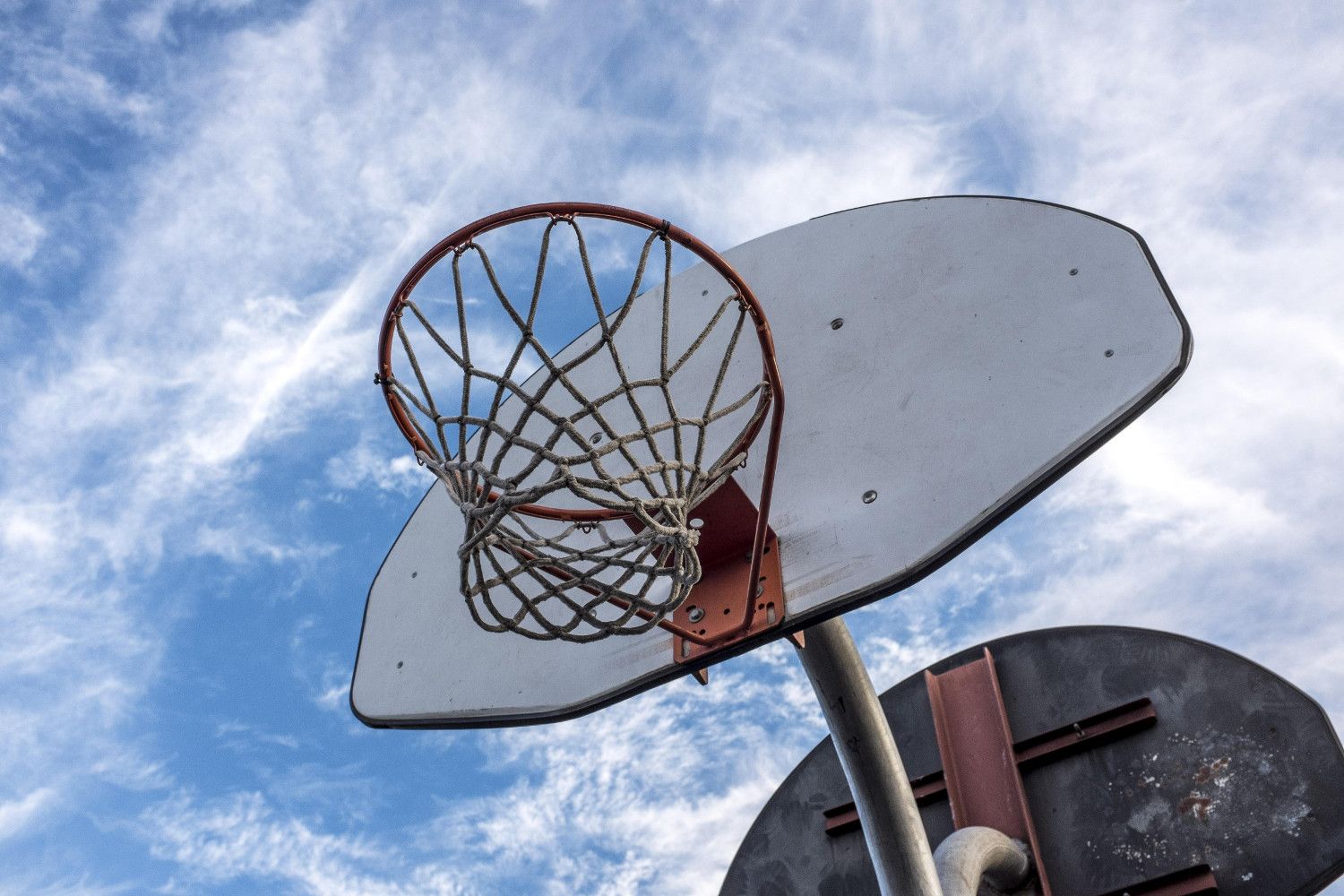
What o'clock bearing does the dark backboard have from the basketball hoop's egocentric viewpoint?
The dark backboard is roughly at 6 o'clock from the basketball hoop.

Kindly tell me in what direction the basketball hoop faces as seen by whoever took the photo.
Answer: facing the viewer and to the left of the viewer

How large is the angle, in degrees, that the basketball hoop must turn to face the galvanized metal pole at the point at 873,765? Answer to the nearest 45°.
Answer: approximately 180°

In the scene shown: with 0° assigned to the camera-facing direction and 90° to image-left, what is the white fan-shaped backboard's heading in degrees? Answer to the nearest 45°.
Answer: approximately 45°
